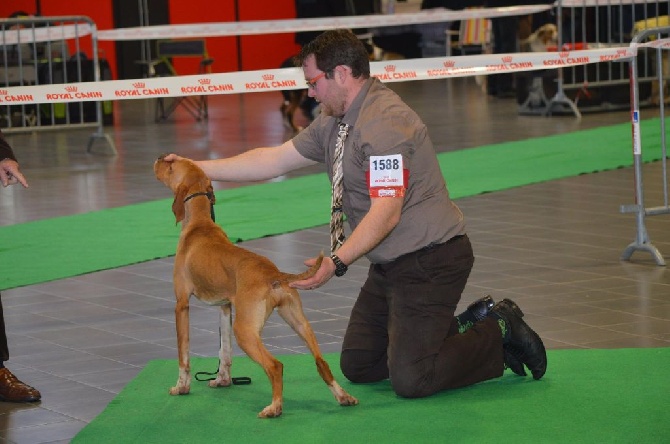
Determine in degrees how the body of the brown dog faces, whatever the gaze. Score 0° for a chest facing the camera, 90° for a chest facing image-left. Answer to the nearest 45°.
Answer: approximately 135°

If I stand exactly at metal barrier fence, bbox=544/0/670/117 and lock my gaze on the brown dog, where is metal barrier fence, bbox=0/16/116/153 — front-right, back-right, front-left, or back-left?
front-right

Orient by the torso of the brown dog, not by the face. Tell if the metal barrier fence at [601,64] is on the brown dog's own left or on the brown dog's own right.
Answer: on the brown dog's own right

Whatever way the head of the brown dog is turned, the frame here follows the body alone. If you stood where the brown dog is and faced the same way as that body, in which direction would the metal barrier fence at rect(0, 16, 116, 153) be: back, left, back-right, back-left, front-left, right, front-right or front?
front-right

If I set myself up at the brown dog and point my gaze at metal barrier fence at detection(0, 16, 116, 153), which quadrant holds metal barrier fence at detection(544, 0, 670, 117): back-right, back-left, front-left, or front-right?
front-right
